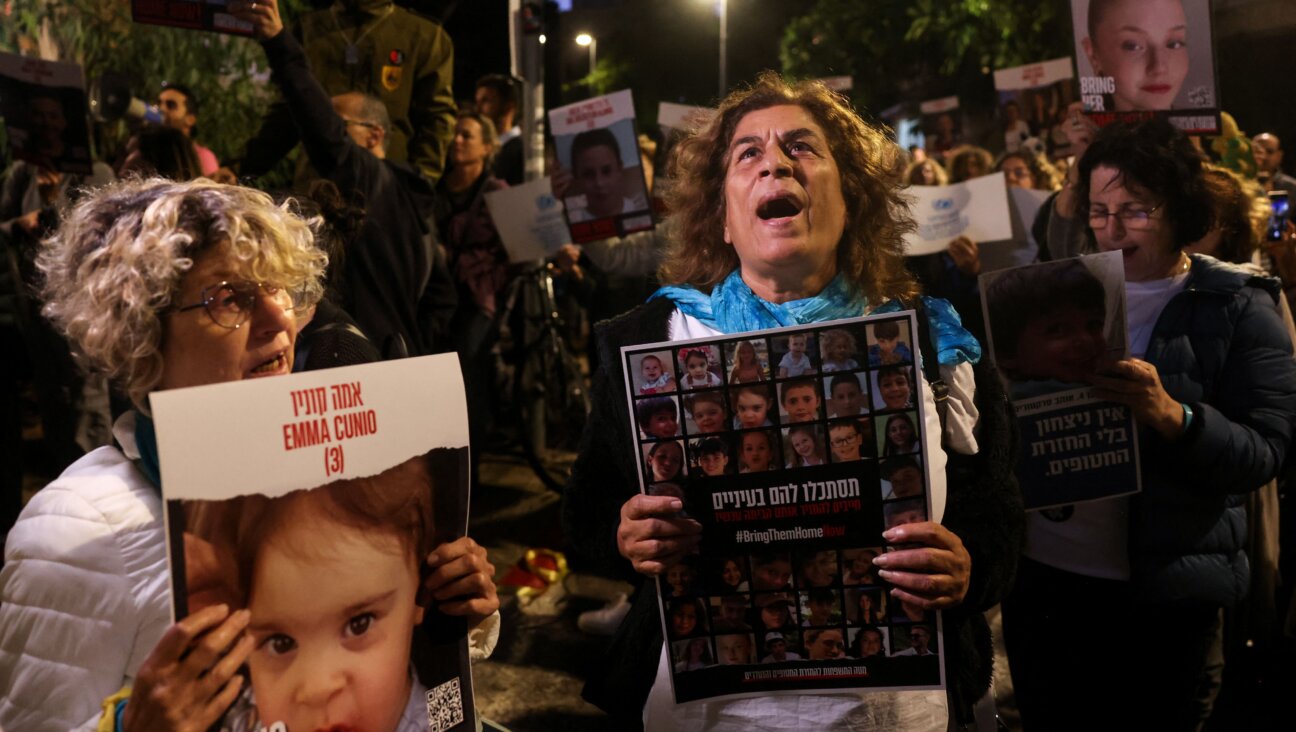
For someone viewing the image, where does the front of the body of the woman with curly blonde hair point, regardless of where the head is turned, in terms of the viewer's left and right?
facing the viewer and to the right of the viewer

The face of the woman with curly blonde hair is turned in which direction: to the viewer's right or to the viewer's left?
to the viewer's right

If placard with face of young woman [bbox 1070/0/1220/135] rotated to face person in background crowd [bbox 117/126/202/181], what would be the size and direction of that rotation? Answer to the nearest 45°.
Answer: approximately 90° to its right

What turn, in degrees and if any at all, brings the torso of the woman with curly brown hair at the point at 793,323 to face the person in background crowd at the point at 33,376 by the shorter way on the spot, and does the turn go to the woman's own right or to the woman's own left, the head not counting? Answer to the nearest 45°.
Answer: approximately 135° to the woman's own right

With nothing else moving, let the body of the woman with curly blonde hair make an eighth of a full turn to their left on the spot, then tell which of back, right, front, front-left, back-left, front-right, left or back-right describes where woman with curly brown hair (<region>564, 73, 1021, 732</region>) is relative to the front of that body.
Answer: front

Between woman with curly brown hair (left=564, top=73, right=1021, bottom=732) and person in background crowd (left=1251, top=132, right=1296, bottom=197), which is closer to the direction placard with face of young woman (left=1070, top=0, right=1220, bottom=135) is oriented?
the woman with curly brown hair

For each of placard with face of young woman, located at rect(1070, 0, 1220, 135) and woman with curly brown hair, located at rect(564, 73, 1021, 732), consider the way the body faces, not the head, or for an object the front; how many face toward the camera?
2

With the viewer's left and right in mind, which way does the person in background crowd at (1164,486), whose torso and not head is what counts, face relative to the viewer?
facing the viewer and to the left of the viewer

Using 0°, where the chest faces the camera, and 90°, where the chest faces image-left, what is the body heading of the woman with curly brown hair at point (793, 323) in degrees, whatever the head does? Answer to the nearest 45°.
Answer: approximately 0°

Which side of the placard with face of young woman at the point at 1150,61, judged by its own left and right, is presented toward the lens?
front

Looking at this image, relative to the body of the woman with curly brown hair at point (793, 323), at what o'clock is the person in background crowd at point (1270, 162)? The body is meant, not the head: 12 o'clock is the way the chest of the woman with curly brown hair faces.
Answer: The person in background crowd is roughly at 7 o'clock from the woman with curly brown hair.

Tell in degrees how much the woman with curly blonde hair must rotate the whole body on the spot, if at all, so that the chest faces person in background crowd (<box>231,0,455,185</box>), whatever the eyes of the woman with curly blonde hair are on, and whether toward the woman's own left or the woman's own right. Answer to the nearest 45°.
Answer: approximately 135° to the woman's own left

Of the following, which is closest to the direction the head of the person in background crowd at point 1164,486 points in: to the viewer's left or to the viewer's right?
to the viewer's left
